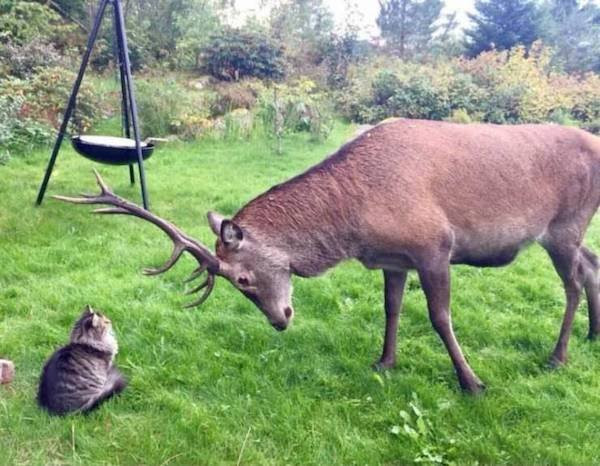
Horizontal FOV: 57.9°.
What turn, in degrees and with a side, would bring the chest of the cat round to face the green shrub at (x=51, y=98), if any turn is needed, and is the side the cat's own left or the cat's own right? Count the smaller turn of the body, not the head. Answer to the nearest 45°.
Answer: approximately 45° to the cat's own left

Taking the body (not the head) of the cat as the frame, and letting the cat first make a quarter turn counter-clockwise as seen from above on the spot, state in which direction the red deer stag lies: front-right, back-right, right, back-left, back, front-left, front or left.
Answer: back-right

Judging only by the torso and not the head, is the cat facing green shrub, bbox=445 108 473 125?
yes

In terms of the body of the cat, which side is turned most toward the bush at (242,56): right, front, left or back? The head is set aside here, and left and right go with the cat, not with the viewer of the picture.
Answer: front

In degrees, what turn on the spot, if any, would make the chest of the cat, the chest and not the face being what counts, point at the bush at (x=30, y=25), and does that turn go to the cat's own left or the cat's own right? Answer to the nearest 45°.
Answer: approximately 45° to the cat's own left

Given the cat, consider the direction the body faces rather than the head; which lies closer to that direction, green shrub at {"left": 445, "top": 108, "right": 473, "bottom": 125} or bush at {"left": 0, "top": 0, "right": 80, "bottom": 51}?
the green shrub

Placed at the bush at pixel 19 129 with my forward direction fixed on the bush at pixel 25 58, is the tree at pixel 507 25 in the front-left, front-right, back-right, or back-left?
front-right

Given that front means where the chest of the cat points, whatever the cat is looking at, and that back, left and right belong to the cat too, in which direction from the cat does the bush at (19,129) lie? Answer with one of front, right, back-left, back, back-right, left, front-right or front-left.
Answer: front-left

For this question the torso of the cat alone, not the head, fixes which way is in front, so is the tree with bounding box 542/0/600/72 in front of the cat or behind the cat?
in front

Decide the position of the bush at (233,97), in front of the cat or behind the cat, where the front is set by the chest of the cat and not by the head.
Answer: in front

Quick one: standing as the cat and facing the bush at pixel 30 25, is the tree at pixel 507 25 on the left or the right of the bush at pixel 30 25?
right

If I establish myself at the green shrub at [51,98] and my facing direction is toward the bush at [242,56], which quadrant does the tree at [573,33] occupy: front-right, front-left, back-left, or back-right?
front-right

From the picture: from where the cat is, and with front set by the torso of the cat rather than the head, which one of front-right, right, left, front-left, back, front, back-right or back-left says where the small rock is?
left

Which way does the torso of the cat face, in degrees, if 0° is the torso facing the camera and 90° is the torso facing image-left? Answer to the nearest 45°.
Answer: approximately 225°

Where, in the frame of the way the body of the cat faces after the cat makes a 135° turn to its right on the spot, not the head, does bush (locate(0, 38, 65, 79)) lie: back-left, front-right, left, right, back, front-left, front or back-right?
back

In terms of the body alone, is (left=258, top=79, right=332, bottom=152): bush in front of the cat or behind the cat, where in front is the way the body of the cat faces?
in front

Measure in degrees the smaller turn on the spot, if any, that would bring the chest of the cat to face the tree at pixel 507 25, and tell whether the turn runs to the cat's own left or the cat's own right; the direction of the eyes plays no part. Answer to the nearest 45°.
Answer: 0° — it already faces it
